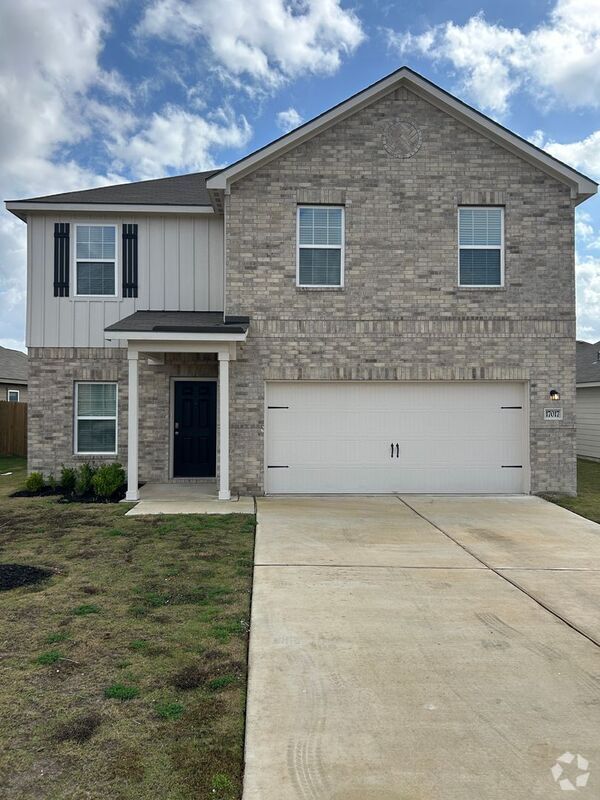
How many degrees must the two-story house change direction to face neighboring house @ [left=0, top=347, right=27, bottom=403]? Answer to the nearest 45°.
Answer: approximately 135° to its right

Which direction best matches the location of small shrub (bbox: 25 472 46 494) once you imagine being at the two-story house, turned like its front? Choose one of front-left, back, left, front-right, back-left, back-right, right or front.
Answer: right

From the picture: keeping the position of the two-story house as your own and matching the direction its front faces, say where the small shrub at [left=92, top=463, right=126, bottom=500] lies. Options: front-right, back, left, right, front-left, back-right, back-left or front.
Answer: right

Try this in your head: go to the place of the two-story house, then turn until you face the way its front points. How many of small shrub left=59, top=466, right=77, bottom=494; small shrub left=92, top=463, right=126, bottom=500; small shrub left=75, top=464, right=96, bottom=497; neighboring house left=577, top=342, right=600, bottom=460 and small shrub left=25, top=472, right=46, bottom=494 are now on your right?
4

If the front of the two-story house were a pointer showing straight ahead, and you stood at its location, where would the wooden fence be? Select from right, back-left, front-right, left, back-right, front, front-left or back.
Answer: back-right

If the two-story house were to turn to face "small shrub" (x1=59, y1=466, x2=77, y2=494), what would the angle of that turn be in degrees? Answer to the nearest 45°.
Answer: approximately 90° to its right

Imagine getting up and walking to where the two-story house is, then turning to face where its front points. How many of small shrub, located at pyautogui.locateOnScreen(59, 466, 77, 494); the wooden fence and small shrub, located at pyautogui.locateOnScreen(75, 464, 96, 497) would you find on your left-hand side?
0

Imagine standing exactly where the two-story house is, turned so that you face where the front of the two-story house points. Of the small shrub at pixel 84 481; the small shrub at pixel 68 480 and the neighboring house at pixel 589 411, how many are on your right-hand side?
2

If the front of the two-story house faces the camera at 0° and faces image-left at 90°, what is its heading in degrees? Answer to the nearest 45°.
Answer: approximately 0°

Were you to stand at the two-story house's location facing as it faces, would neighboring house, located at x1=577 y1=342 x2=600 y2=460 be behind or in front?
behind

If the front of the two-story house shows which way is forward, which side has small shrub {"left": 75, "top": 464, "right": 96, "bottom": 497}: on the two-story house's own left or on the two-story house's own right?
on the two-story house's own right

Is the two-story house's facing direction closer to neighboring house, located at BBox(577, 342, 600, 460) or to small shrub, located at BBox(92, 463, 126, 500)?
the small shrub

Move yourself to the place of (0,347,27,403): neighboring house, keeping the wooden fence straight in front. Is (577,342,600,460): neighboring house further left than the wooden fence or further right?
left

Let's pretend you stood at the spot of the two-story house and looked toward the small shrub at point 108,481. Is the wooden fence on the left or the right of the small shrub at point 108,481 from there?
right

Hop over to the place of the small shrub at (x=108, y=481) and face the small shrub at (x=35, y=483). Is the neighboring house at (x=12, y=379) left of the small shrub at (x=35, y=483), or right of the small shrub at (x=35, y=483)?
right
